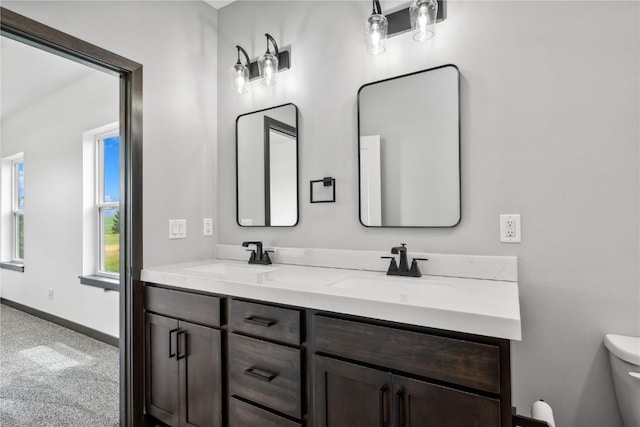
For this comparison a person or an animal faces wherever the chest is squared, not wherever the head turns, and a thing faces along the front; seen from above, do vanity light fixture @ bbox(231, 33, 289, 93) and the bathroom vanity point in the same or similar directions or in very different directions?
same or similar directions

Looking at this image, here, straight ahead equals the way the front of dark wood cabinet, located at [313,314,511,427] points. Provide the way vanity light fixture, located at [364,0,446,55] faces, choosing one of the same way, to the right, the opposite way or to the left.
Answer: the same way

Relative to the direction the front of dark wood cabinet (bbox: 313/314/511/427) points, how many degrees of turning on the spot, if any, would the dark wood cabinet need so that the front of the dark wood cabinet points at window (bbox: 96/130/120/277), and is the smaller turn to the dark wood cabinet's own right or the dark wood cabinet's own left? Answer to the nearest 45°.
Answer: approximately 90° to the dark wood cabinet's own right

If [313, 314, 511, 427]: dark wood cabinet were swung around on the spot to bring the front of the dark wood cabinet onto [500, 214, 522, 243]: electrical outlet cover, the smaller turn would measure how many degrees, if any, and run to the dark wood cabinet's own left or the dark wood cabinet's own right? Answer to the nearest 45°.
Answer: approximately 180°

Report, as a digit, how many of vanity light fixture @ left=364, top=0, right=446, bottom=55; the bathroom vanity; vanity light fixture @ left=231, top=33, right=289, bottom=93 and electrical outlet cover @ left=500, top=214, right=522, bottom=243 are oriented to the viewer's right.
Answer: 0

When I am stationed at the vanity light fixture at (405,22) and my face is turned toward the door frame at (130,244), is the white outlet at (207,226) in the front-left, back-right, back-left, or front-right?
front-right

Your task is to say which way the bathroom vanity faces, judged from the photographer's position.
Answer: facing the viewer and to the left of the viewer

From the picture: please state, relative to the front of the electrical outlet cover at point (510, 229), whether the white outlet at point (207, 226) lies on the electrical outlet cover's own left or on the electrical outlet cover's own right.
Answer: on the electrical outlet cover's own right

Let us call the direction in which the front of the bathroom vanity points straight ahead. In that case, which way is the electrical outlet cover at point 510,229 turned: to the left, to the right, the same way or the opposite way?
the same way

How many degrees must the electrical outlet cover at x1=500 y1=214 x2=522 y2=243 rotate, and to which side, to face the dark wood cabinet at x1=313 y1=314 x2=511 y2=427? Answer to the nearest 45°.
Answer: approximately 45° to its right

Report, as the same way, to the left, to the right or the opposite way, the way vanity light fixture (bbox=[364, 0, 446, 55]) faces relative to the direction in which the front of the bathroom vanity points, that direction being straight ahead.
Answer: the same way

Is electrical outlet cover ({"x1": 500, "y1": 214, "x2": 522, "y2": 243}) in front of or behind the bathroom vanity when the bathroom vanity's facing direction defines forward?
behind

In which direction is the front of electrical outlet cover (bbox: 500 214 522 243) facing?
toward the camera

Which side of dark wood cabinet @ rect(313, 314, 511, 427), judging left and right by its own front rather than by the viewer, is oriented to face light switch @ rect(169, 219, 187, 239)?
right

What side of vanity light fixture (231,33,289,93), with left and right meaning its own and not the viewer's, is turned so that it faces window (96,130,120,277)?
right

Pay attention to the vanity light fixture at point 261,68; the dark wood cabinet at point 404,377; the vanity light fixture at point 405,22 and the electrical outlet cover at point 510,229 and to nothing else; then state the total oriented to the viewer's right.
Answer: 0

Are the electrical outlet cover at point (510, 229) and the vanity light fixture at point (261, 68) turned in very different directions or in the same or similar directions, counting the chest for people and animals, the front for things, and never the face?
same or similar directions
